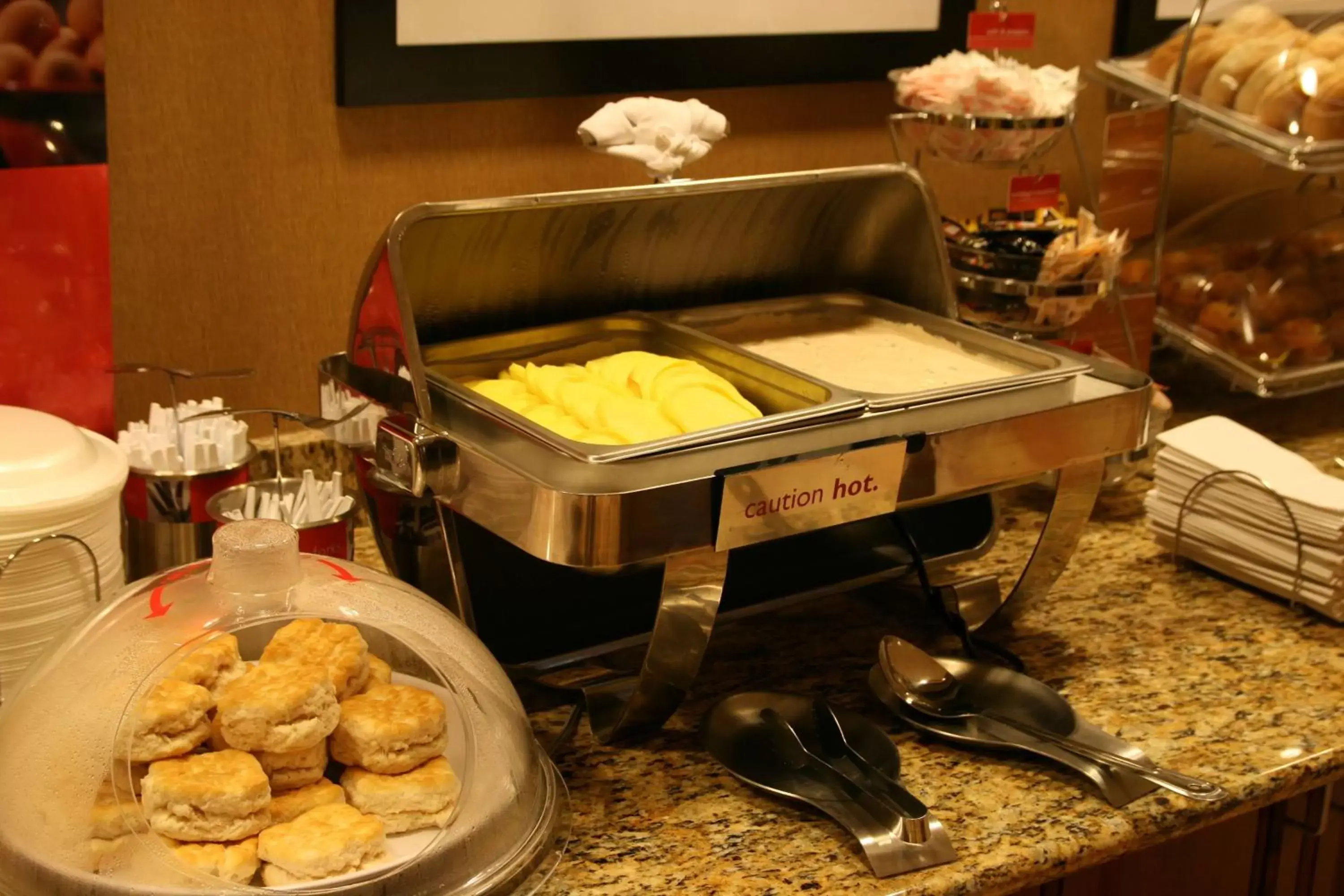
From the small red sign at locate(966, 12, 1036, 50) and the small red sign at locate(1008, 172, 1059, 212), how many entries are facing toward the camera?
2

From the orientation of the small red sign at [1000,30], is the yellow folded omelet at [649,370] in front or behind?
in front

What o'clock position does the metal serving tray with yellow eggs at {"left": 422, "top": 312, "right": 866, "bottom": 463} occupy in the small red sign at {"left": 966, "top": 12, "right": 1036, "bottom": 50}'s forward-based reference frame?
The metal serving tray with yellow eggs is roughly at 1 o'clock from the small red sign.

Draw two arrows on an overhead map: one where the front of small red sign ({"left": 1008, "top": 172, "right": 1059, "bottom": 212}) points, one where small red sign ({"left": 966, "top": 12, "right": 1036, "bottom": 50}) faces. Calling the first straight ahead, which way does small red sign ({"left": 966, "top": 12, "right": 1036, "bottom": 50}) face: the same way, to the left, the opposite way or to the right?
the same way

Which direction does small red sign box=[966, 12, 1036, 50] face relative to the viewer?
toward the camera

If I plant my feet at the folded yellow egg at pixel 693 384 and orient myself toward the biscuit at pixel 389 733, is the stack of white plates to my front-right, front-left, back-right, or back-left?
front-right

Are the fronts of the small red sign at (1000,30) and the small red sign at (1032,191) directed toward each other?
no

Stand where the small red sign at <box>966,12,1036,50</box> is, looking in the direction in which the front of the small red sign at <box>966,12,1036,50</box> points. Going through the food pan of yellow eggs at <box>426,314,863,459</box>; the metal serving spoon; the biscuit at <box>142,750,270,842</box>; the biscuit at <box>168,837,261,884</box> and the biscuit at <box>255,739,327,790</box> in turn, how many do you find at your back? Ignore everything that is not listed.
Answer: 0

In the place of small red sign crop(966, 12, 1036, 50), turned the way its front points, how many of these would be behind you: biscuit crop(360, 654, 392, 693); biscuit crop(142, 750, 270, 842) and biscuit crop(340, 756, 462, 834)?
0

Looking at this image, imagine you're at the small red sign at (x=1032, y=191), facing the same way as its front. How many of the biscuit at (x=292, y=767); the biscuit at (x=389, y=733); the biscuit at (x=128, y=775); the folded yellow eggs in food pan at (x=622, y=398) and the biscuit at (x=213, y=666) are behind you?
0

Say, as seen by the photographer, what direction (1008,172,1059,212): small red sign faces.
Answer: facing the viewer

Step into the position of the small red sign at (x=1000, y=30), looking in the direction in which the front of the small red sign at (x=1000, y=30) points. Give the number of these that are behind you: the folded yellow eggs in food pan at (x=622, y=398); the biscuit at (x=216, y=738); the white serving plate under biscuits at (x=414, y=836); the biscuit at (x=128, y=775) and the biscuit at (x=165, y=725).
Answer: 0

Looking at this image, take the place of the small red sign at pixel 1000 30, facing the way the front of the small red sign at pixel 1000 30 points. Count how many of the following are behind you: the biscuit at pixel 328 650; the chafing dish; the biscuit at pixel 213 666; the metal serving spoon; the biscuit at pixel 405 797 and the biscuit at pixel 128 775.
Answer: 0

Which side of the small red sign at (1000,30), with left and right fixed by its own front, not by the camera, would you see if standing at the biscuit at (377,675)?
front
